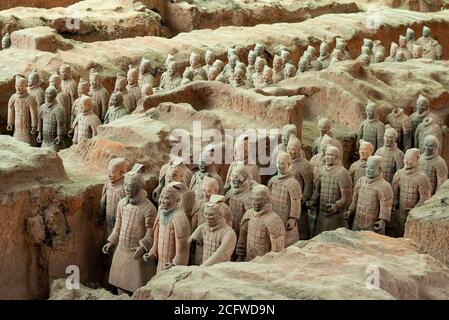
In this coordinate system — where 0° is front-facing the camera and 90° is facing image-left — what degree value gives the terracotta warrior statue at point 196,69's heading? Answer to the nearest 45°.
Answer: approximately 45°

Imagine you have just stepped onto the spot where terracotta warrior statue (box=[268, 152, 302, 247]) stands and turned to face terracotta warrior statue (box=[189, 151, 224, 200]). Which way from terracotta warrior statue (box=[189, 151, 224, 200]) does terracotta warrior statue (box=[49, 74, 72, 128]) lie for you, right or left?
right

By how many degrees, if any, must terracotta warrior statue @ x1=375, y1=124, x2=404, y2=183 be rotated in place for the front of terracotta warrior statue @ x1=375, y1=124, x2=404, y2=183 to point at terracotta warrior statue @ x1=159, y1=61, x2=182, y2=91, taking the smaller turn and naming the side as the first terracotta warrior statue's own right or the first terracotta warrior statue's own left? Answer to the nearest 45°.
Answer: approximately 90° to the first terracotta warrior statue's own right

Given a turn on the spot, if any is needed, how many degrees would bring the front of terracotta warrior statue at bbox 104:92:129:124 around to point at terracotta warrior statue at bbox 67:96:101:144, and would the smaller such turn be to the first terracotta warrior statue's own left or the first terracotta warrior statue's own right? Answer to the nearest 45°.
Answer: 0° — it already faces it

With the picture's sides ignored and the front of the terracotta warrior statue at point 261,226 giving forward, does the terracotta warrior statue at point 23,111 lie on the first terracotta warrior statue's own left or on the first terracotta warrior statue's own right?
on the first terracotta warrior statue's own right

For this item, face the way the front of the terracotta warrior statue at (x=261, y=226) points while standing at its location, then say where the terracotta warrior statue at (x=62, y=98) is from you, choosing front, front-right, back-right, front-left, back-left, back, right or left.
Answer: right

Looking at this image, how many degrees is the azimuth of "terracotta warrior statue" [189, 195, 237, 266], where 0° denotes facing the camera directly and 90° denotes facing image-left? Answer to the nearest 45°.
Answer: approximately 45°
